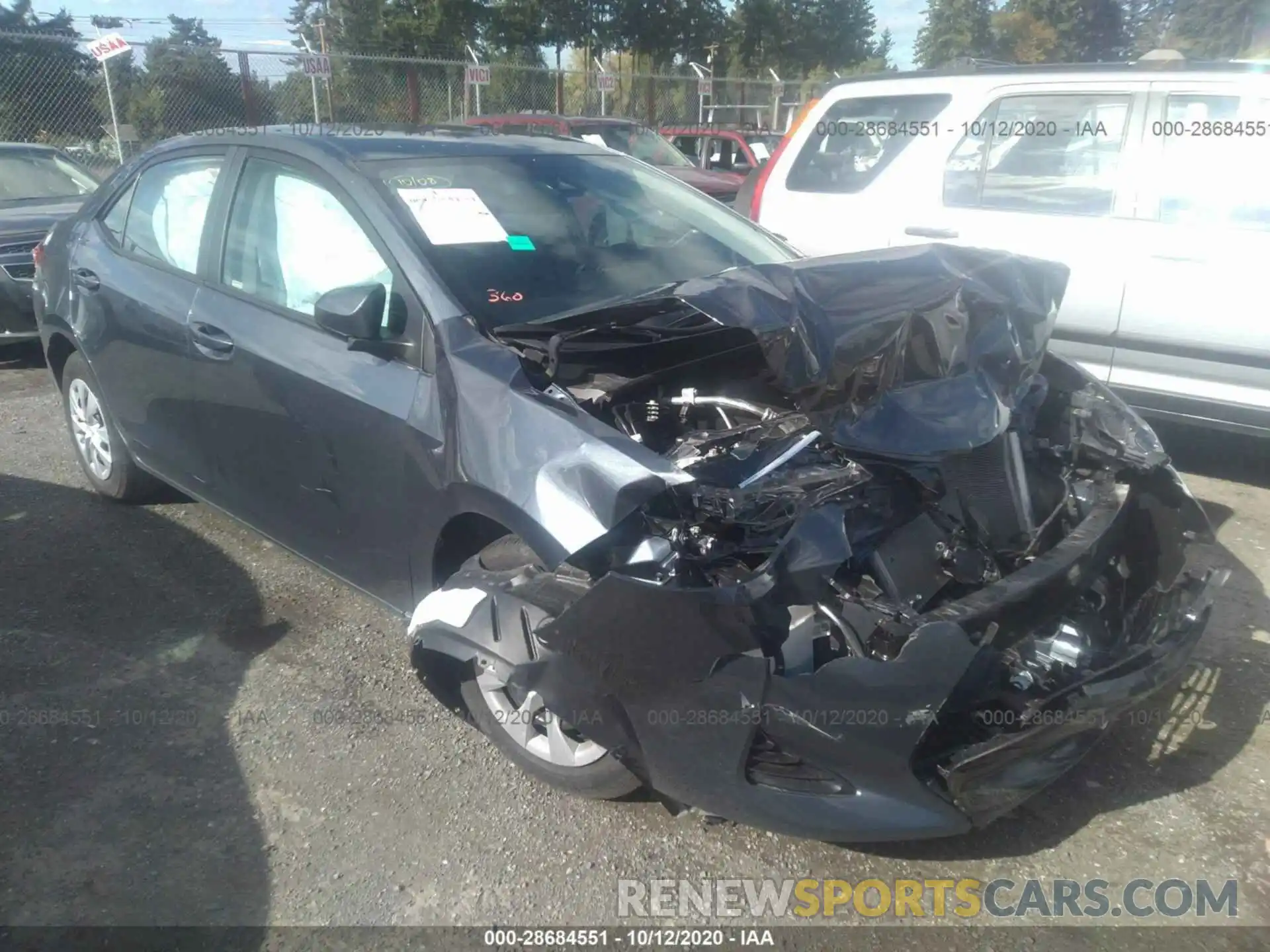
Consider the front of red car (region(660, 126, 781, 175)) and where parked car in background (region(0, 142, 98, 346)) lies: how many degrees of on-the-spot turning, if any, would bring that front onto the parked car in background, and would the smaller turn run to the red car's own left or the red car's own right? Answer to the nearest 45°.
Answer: approximately 90° to the red car's own right

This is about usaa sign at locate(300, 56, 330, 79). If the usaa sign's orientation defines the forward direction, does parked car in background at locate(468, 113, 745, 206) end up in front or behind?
in front

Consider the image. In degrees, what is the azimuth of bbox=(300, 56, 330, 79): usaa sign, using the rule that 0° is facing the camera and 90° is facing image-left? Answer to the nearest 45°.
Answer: approximately 0°

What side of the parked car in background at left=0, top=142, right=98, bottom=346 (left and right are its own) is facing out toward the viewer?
front

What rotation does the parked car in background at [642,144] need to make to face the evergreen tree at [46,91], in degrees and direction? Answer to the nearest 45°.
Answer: approximately 135° to its right

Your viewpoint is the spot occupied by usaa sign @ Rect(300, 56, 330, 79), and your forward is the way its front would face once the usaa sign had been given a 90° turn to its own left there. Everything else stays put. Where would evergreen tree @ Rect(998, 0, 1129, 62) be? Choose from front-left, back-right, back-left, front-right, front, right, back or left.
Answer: front-left

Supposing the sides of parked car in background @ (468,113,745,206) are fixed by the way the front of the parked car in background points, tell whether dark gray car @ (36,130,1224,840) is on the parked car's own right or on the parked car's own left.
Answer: on the parked car's own right

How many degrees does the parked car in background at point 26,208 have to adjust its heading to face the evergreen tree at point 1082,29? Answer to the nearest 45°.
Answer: approximately 135° to its left

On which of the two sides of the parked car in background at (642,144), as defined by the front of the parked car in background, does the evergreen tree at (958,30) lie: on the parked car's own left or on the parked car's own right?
on the parked car's own left

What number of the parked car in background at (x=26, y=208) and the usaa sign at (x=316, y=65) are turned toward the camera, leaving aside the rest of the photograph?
2

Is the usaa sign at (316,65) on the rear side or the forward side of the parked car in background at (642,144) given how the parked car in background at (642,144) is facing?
on the rear side

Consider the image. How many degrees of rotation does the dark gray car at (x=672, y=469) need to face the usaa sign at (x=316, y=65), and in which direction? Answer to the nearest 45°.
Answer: approximately 135° to its left

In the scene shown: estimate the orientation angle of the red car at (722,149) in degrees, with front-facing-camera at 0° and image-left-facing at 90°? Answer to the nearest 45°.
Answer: approximately 315°

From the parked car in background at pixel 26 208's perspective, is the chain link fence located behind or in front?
behind

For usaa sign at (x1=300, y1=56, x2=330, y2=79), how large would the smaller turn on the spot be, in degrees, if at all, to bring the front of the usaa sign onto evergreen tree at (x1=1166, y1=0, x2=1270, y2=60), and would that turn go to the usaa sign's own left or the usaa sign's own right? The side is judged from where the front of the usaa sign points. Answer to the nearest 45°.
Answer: approximately 135° to the usaa sign's own left

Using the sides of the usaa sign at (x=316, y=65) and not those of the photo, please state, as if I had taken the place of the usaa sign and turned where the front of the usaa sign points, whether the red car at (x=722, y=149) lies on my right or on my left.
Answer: on my left
